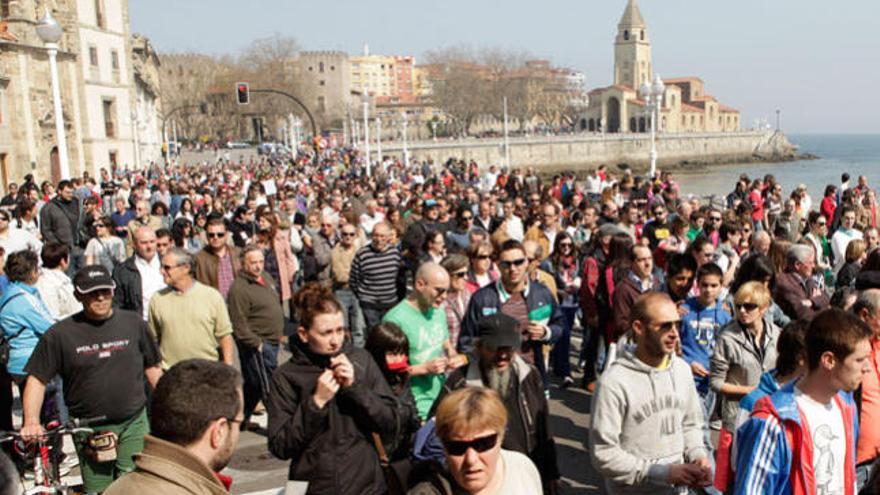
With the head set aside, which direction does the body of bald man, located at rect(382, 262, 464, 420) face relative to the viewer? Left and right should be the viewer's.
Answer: facing the viewer and to the right of the viewer

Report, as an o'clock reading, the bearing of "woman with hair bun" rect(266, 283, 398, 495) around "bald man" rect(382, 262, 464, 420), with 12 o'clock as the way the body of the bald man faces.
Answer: The woman with hair bun is roughly at 2 o'clock from the bald man.

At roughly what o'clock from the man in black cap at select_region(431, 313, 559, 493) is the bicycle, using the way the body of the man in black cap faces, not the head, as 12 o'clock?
The bicycle is roughly at 3 o'clock from the man in black cap.

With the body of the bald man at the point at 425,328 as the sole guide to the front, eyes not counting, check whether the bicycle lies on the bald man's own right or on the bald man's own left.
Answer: on the bald man's own right

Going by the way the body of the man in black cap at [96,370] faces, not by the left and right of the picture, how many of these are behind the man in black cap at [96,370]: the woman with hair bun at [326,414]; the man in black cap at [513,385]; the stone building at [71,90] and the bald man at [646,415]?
1

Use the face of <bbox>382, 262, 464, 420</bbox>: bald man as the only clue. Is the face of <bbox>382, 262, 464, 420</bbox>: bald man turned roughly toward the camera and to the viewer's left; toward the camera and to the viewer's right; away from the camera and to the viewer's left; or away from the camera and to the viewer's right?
toward the camera and to the viewer's right

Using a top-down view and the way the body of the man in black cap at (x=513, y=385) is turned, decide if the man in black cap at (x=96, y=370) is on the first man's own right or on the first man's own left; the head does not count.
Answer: on the first man's own right

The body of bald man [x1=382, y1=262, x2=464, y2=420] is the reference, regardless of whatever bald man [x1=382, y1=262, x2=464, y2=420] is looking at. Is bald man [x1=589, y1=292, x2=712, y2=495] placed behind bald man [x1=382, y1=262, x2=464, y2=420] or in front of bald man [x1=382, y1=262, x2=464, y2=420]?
in front

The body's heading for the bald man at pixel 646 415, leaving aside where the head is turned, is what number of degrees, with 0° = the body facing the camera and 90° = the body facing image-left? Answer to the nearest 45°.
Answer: approximately 315°

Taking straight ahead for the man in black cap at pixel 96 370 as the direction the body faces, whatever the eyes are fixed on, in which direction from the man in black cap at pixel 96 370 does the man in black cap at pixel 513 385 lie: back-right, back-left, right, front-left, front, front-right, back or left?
front-left

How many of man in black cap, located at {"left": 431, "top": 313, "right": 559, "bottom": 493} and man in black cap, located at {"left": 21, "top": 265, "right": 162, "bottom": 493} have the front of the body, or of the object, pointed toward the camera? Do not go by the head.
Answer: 2

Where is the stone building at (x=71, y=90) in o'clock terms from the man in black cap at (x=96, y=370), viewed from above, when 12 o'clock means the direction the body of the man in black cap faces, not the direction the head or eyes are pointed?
The stone building is roughly at 6 o'clock from the man in black cap.

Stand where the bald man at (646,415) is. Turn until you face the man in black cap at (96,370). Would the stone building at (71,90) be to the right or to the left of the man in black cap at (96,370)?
right
